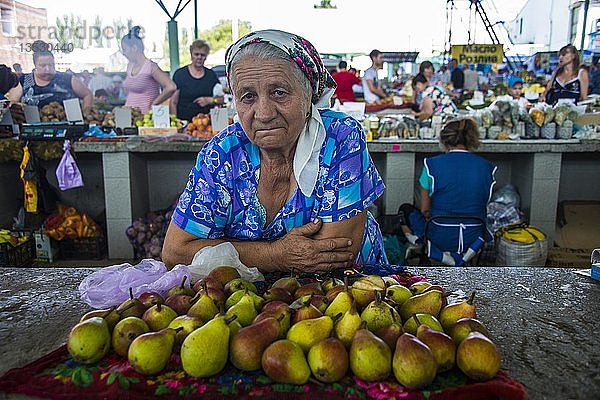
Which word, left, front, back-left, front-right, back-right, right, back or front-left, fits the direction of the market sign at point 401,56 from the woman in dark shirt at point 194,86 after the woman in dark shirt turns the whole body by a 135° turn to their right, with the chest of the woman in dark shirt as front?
right

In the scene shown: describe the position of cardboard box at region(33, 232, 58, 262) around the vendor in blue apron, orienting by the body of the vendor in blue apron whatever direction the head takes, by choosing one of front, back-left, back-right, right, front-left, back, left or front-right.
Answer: left

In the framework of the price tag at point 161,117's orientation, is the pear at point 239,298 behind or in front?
in front

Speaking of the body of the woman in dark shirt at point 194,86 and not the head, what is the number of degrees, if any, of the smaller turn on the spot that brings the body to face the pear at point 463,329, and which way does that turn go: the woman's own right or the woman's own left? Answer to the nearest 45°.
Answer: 0° — they already face it

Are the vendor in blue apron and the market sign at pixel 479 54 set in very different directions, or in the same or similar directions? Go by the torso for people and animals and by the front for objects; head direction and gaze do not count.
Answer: very different directions

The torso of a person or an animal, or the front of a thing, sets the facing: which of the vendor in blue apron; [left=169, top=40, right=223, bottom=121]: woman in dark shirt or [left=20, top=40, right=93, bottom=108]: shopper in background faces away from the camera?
the vendor in blue apron
